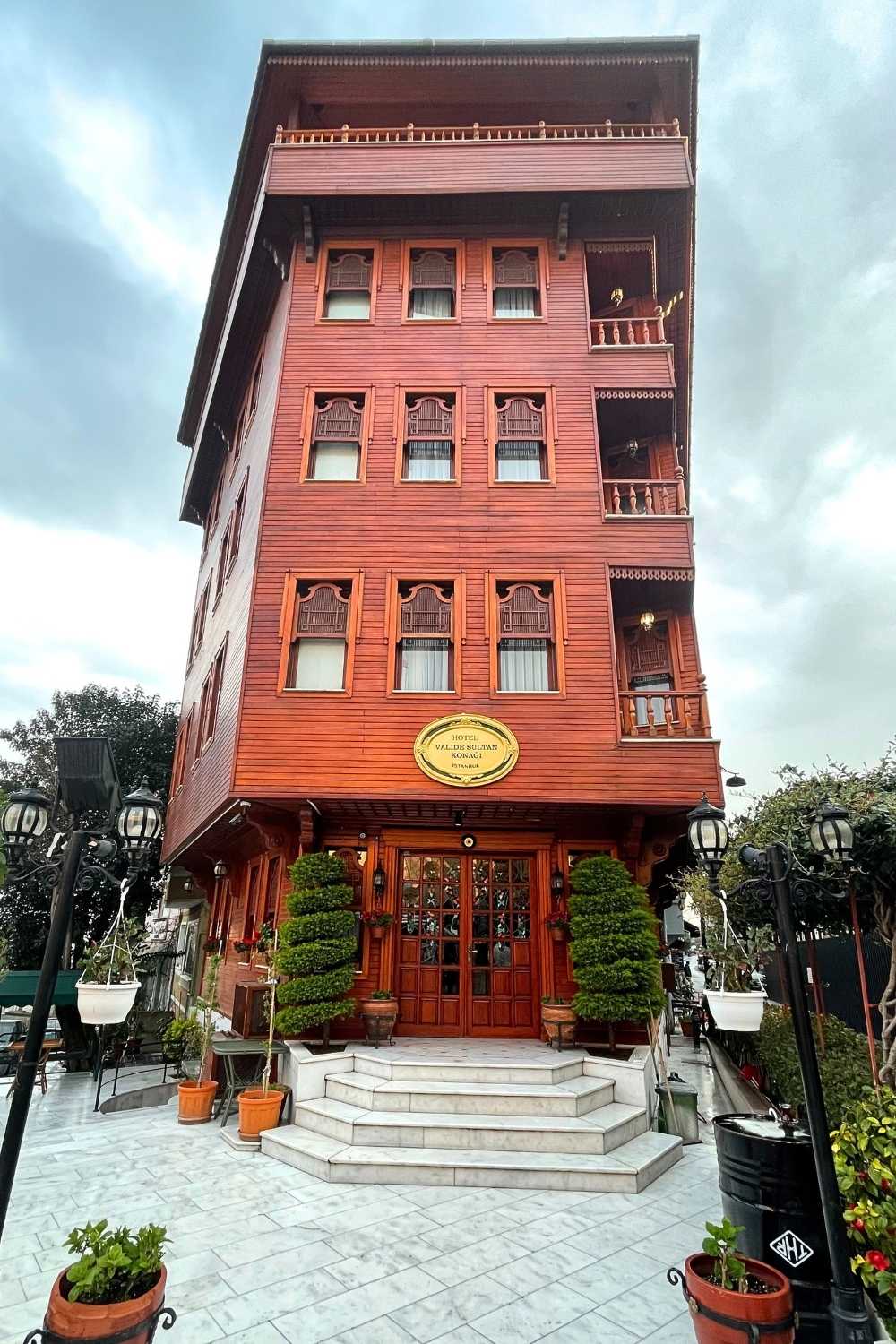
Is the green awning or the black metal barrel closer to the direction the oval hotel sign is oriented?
the black metal barrel

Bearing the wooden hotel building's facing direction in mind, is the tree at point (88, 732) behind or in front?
behind

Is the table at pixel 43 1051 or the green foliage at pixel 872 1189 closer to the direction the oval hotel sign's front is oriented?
the green foliage

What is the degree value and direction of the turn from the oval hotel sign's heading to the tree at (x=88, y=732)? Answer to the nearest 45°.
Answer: approximately 135° to its right

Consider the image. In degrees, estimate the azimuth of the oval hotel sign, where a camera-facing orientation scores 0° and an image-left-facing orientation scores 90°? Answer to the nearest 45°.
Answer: approximately 0°

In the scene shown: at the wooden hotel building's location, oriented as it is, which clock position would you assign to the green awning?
The green awning is roughly at 4 o'clock from the wooden hotel building.

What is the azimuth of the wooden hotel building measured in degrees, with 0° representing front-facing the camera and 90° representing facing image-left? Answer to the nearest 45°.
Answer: approximately 0°
